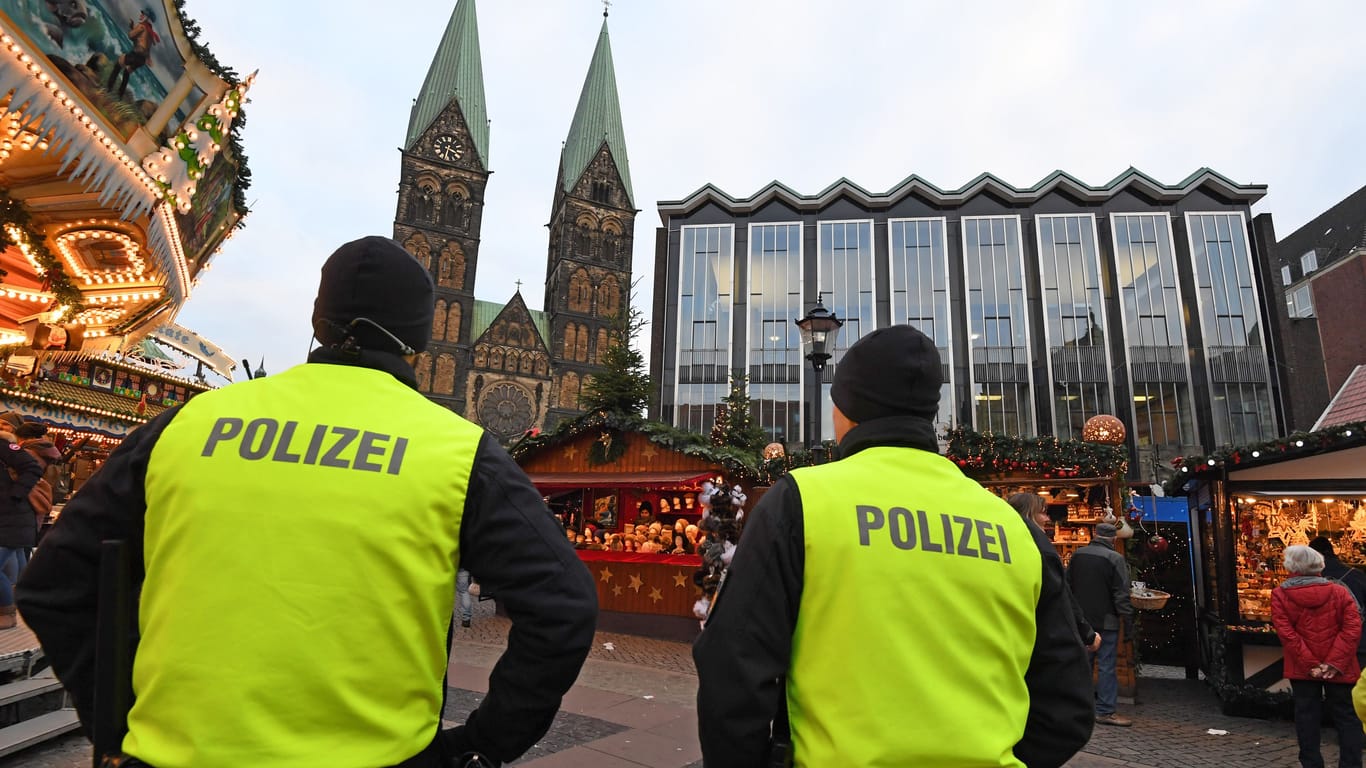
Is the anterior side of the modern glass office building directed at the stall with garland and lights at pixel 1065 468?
yes

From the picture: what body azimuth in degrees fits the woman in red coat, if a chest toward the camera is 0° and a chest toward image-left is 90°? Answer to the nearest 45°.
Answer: approximately 180°

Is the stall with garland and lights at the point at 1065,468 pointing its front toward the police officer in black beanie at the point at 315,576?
yes

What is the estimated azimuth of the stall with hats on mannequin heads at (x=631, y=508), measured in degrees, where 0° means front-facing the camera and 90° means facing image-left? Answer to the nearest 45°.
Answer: approximately 0°

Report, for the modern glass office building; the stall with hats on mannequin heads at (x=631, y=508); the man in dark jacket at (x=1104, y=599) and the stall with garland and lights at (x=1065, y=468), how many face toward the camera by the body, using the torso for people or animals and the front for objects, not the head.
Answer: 3

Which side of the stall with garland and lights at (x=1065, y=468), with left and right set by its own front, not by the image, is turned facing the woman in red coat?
front

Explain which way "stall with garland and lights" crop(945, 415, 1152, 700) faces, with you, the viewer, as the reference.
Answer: facing the viewer

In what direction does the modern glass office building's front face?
toward the camera

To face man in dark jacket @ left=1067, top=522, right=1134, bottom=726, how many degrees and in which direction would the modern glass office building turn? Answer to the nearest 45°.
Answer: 0° — it already faces them

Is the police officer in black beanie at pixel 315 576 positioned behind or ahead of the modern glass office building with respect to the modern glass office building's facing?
ahead

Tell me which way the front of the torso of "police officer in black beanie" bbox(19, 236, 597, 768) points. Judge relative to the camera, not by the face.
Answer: away from the camera
